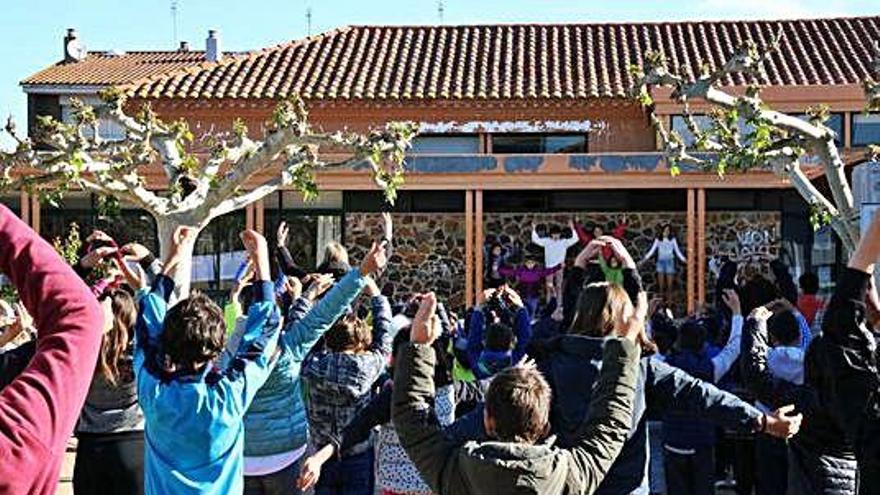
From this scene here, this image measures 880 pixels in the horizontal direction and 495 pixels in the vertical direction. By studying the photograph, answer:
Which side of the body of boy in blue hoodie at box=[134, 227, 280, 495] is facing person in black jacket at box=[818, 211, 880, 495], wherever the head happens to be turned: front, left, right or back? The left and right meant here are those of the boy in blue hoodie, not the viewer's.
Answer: right

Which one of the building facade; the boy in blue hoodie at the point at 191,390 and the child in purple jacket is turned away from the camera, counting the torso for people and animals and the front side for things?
the boy in blue hoodie

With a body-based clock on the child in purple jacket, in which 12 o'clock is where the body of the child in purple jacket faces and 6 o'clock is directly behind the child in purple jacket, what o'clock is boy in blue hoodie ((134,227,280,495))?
The boy in blue hoodie is roughly at 12 o'clock from the child in purple jacket.

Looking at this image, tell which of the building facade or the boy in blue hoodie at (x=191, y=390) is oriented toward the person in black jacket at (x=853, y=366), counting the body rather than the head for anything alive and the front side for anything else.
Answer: the building facade

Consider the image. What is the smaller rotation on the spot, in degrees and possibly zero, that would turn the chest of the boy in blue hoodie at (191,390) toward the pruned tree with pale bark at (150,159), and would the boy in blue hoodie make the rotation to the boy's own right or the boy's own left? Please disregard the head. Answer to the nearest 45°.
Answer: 0° — they already face it

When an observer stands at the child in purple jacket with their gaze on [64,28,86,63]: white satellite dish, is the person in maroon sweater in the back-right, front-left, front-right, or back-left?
back-left

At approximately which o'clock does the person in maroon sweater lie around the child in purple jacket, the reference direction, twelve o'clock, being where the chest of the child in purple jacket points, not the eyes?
The person in maroon sweater is roughly at 12 o'clock from the child in purple jacket.

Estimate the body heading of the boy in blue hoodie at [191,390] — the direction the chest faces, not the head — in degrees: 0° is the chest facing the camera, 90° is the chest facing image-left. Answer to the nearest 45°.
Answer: approximately 180°

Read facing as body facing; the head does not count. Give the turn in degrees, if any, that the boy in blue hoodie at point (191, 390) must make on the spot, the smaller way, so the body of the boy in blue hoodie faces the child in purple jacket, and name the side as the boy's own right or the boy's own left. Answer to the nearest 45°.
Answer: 0° — they already face them

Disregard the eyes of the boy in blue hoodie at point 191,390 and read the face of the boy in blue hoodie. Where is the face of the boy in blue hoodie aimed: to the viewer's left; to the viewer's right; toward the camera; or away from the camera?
away from the camera

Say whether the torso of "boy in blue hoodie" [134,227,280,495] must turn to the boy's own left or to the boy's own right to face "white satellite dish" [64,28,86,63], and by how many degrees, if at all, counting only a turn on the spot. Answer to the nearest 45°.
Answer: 0° — they already face it

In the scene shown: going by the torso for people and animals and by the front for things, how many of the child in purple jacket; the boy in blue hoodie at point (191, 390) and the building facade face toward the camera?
2

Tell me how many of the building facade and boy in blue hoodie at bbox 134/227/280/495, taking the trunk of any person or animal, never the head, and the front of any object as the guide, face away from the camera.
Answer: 1

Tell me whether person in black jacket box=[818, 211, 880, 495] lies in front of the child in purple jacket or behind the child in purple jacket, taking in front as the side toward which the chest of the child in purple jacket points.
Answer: in front

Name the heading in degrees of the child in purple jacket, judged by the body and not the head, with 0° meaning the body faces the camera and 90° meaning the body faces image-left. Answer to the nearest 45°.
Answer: approximately 0°

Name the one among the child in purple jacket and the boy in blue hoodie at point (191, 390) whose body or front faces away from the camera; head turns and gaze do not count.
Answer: the boy in blue hoodie
